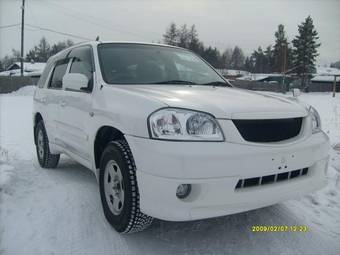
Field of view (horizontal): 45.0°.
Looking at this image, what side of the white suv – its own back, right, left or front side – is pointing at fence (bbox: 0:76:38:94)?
back

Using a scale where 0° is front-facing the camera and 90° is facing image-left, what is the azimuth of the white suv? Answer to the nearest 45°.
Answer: approximately 315°
